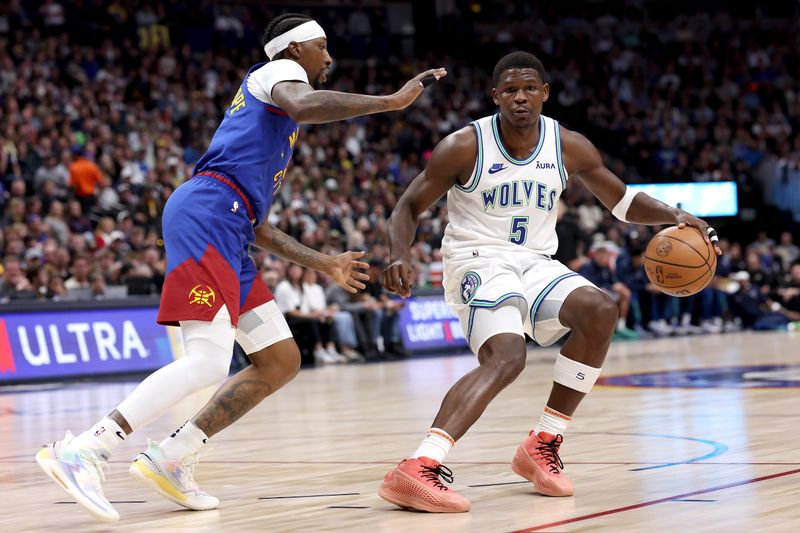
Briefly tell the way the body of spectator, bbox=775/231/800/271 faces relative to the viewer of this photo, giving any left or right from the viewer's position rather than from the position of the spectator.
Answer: facing the viewer

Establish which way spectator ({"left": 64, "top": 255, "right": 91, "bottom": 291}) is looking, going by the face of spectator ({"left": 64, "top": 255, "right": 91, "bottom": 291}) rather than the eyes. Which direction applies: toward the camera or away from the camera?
toward the camera

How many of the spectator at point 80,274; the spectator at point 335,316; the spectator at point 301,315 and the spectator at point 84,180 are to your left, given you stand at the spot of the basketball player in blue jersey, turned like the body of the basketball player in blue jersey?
4

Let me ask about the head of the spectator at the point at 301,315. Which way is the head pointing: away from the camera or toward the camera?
toward the camera

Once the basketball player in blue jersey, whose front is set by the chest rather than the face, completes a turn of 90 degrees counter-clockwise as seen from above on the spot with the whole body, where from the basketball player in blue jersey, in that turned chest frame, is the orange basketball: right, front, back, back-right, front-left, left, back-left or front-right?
right

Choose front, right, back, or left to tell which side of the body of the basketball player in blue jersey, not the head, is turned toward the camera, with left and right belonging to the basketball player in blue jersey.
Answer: right

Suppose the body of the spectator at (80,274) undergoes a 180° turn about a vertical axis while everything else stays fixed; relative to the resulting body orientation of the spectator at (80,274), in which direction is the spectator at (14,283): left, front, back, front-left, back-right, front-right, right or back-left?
left

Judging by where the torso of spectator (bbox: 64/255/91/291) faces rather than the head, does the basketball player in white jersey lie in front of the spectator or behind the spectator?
in front

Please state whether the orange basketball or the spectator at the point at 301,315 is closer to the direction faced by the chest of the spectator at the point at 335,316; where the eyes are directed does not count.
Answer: the orange basketball

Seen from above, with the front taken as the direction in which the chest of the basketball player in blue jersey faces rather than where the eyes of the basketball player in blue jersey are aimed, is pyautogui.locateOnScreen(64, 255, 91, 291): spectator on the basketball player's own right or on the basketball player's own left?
on the basketball player's own left

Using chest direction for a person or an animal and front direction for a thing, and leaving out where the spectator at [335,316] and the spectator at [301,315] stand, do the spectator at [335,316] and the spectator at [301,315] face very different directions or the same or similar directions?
same or similar directions

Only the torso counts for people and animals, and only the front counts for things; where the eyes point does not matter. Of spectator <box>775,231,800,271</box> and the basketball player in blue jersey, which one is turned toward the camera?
the spectator

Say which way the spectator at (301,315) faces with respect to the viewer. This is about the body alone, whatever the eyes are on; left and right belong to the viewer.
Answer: facing the viewer and to the right of the viewer

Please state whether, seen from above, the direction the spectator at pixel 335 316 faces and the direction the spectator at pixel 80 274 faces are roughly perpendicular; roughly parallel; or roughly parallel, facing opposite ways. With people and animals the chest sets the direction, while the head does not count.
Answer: roughly parallel

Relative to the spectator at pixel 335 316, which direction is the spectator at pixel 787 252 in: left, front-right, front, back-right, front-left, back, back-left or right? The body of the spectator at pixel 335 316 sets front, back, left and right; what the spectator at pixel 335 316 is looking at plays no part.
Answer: left

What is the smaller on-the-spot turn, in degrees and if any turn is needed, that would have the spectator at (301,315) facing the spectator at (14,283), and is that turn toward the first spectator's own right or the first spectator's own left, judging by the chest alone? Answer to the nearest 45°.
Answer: approximately 90° to the first spectator's own right

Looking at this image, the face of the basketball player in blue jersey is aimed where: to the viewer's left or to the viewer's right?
to the viewer's right

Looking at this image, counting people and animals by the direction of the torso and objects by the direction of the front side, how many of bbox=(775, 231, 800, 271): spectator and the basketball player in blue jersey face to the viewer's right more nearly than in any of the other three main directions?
1
